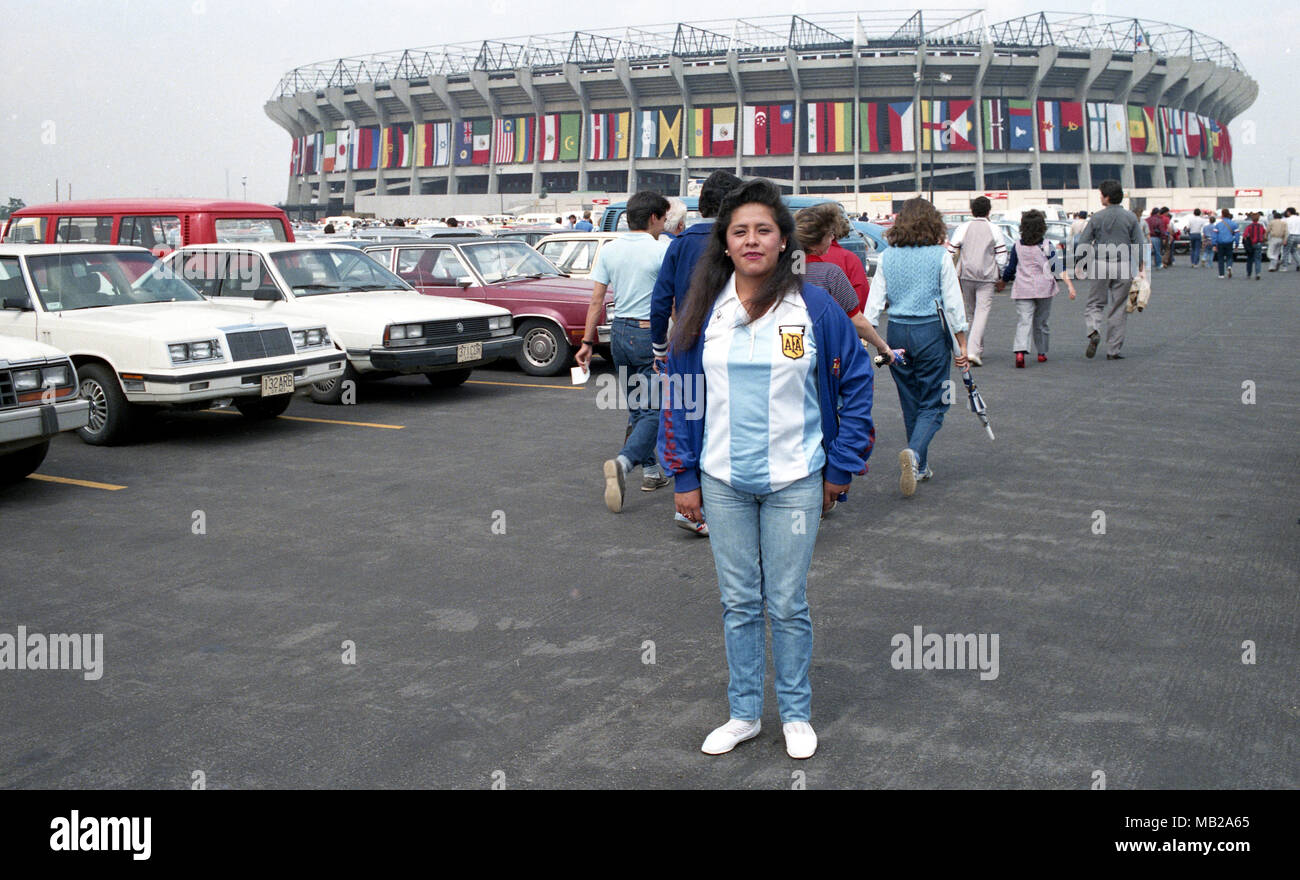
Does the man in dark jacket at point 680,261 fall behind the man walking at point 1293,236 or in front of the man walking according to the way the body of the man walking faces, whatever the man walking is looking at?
behind

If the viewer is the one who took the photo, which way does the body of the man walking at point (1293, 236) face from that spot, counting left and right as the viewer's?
facing away from the viewer

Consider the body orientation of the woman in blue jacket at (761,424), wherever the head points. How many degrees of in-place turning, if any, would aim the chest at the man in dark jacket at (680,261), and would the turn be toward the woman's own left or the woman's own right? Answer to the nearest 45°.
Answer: approximately 180°

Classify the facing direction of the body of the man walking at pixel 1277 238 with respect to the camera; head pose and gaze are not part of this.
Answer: away from the camera

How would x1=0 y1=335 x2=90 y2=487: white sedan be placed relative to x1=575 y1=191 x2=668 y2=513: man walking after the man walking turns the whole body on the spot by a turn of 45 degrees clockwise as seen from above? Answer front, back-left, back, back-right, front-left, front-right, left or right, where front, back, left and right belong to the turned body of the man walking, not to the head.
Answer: back

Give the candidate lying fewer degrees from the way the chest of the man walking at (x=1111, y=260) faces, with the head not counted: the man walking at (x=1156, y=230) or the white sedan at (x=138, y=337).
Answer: the man walking

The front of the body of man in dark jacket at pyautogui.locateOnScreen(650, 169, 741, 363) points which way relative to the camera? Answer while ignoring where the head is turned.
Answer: away from the camera

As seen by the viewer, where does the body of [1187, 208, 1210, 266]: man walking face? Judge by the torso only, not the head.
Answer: away from the camera

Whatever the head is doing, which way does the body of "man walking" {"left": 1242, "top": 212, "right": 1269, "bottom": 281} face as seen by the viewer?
away from the camera

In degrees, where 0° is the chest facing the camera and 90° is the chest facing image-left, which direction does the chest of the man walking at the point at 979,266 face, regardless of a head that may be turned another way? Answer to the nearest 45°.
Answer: approximately 180°
